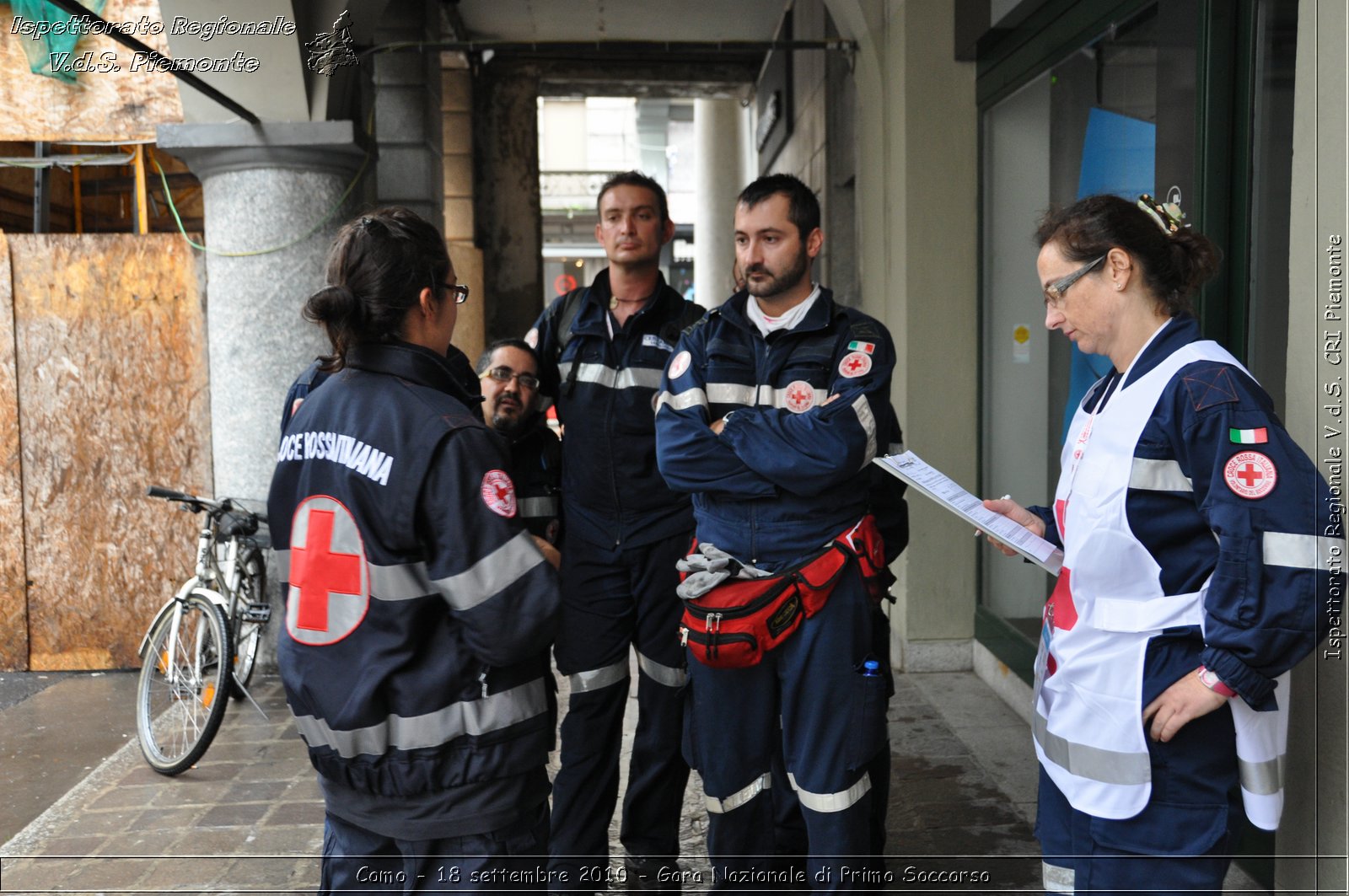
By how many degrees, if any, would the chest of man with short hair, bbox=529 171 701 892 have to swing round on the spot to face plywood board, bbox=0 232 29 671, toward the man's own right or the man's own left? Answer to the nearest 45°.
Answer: approximately 135° to the man's own right

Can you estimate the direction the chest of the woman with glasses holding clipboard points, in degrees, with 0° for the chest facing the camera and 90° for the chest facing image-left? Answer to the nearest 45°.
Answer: approximately 90°

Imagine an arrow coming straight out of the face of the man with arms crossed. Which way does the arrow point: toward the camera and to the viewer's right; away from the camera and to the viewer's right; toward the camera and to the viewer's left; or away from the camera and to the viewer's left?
toward the camera and to the viewer's left

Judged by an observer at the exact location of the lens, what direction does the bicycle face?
facing the viewer and to the left of the viewer

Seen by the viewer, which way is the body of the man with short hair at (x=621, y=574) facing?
toward the camera

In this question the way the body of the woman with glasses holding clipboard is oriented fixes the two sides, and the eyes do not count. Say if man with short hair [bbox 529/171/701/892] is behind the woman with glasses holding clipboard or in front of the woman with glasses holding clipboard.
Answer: in front

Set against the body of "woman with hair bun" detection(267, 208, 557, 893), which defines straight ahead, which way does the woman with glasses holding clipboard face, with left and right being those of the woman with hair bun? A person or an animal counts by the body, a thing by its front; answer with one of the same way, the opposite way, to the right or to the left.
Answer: to the left

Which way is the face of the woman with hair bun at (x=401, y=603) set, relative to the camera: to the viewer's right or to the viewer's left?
to the viewer's right

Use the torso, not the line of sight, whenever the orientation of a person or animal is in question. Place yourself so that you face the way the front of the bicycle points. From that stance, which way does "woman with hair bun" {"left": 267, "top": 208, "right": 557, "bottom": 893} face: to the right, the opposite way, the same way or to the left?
the opposite way

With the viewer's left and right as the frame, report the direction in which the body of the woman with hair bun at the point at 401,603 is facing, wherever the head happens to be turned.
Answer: facing away from the viewer and to the right of the viewer

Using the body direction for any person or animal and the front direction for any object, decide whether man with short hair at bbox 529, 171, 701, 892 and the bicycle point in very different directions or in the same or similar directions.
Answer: same or similar directions

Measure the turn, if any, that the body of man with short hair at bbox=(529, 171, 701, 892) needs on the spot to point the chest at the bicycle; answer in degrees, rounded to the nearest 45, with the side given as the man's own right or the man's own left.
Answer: approximately 135° to the man's own right

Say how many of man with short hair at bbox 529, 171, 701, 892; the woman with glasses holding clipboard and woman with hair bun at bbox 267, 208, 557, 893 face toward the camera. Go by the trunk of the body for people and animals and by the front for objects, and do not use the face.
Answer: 1

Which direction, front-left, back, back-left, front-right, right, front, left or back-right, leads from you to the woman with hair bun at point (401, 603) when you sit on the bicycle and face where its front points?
front-left
